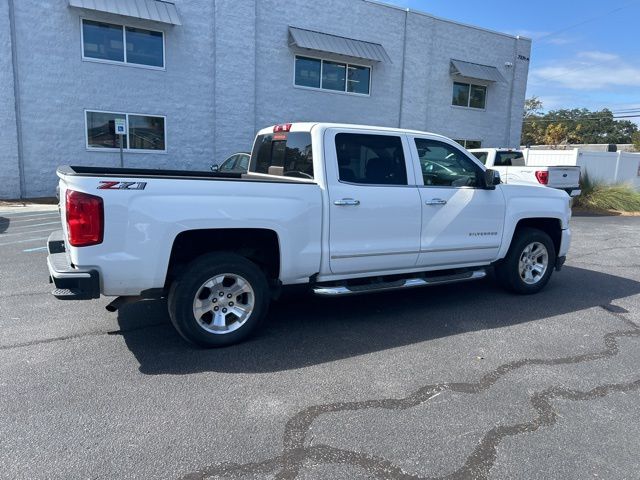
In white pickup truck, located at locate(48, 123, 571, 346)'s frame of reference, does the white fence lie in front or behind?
in front

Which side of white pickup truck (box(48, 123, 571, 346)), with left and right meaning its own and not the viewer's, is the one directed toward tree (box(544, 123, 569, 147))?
front

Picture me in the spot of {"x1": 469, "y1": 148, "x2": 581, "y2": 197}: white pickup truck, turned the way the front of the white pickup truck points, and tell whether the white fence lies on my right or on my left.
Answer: on my right

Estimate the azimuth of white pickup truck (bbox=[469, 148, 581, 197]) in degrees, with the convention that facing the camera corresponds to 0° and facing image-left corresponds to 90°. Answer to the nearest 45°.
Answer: approximately 135°

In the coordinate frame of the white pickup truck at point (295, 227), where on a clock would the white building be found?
The white building is roughly at 10 o'clock from the white pickup truck.

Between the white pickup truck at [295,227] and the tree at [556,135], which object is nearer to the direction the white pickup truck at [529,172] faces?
the tree

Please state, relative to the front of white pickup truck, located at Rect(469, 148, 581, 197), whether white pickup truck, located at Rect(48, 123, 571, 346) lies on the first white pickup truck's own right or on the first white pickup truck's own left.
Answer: on the first white pickup truck's own left

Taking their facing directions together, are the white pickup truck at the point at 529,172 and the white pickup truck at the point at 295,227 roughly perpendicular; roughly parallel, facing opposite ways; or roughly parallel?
roughly perpendicular

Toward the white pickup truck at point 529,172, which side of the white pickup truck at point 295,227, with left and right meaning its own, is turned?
front

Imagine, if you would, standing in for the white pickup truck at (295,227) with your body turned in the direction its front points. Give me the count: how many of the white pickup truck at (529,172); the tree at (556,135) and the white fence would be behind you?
0

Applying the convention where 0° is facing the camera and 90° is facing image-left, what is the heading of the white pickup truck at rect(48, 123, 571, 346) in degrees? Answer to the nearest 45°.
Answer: approximately 225°

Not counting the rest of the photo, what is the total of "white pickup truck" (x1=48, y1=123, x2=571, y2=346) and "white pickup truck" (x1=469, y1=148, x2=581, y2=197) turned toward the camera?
0
